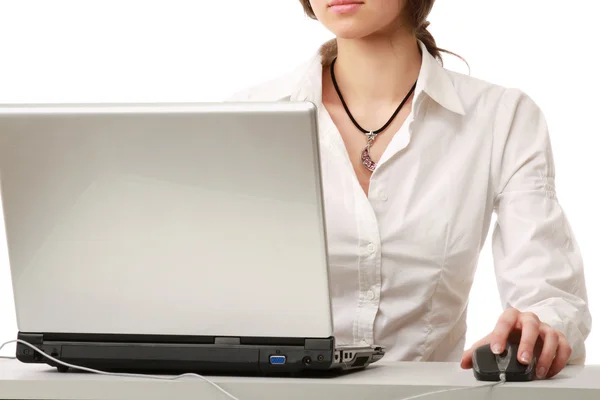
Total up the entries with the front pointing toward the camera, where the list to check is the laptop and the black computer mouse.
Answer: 1

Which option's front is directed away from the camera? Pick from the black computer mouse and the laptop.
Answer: the laptop

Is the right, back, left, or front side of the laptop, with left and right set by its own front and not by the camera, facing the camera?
back

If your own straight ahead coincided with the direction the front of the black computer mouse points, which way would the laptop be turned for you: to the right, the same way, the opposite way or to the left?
the opposite way

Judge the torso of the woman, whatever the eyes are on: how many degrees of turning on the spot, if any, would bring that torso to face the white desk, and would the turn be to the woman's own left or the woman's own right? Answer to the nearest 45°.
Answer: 0° — they already face it

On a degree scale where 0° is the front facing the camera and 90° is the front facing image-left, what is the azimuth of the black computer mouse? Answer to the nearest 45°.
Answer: approximately 0°

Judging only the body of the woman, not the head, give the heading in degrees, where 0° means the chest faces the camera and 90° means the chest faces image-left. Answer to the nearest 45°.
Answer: approximately 0°
